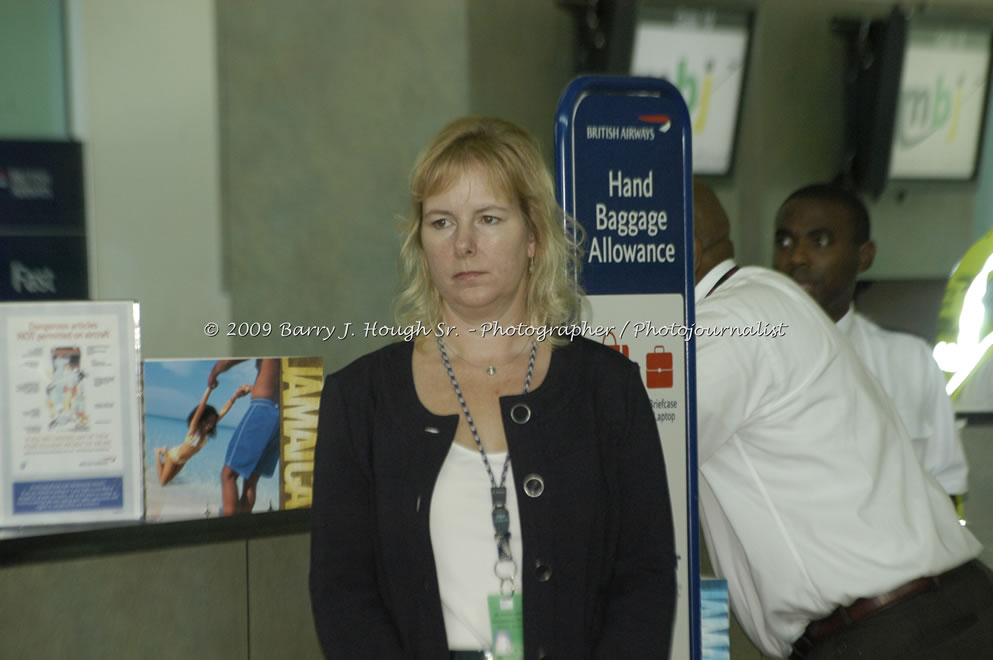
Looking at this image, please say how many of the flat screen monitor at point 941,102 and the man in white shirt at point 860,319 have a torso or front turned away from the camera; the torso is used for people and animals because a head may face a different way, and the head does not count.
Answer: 0

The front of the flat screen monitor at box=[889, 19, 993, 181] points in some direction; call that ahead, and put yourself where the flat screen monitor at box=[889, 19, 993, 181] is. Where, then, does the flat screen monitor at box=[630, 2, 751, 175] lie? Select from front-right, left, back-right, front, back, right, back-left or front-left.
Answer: right

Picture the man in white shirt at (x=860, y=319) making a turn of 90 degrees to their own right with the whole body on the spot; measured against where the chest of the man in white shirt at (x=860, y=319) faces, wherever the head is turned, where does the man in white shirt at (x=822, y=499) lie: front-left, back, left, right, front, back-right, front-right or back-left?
back-left

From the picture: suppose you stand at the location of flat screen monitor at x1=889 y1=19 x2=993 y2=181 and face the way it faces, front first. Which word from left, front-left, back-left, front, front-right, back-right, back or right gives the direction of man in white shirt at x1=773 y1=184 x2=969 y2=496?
front-right

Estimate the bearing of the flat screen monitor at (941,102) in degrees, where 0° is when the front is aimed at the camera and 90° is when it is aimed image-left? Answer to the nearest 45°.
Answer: approximately 315°

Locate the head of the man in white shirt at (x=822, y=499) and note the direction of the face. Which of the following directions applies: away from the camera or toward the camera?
away from the camera

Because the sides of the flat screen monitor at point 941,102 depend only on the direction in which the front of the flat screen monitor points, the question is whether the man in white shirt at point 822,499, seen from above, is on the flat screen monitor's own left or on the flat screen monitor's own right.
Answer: on the flat screen monitor's own right

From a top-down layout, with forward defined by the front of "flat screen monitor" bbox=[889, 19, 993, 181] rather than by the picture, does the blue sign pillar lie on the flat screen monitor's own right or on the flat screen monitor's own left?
on the flat screen monitor's own right

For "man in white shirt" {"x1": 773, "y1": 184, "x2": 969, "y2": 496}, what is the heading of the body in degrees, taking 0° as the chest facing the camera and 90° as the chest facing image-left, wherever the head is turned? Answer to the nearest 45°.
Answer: approximately 45°

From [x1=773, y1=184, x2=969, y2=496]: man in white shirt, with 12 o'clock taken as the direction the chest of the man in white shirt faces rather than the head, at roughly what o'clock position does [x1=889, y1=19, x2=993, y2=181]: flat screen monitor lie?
The flat screen monitor is roughly at 5 o'clock from the man in white shirt.

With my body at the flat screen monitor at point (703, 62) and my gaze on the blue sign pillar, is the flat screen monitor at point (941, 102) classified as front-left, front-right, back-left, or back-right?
back-left
